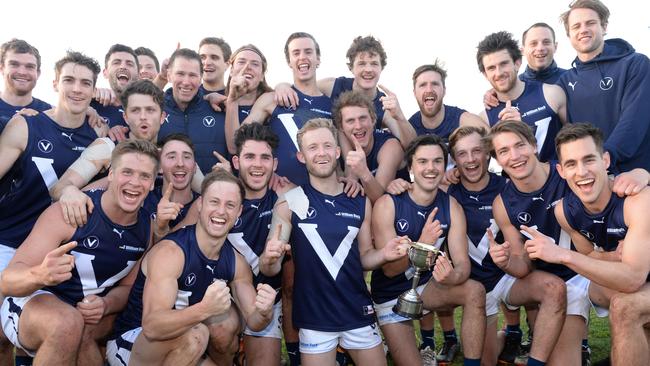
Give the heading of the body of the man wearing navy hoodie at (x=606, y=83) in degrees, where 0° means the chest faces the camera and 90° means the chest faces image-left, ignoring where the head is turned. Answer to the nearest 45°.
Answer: approximately 45°
